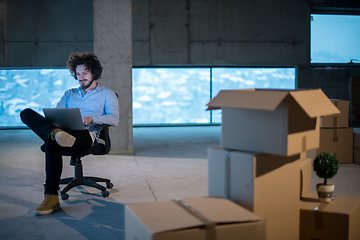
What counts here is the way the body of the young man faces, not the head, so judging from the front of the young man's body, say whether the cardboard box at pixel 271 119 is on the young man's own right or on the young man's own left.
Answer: on the young man's own left

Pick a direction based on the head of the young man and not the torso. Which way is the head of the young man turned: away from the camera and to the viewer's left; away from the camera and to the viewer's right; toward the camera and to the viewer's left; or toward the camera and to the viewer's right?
toward the camera and to the viewer's left

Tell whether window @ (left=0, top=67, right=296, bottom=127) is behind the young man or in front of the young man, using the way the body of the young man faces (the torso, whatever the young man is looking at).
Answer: behind

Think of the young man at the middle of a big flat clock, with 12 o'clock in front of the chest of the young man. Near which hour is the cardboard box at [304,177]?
The cardboard box is roughly at 9 o'clock from the young man.

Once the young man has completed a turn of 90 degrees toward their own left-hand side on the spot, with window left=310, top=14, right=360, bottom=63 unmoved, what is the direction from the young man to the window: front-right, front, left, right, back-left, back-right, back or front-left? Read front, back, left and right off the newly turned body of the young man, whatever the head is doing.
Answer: left

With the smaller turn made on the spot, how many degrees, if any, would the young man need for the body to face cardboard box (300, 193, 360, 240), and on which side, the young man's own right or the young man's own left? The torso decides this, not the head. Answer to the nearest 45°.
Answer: approximately 90° to the young man's own left

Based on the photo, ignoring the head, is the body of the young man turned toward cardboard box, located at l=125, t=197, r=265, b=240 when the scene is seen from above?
no

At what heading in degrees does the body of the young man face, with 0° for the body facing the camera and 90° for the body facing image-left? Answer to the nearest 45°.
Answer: approximately 45°

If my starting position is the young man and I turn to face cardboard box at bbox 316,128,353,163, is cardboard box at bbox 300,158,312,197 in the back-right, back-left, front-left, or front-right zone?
front-right

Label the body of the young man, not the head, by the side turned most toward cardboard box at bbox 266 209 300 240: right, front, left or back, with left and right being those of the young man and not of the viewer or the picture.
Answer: left

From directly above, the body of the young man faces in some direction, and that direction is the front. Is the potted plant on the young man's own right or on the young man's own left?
on the young man's own left
